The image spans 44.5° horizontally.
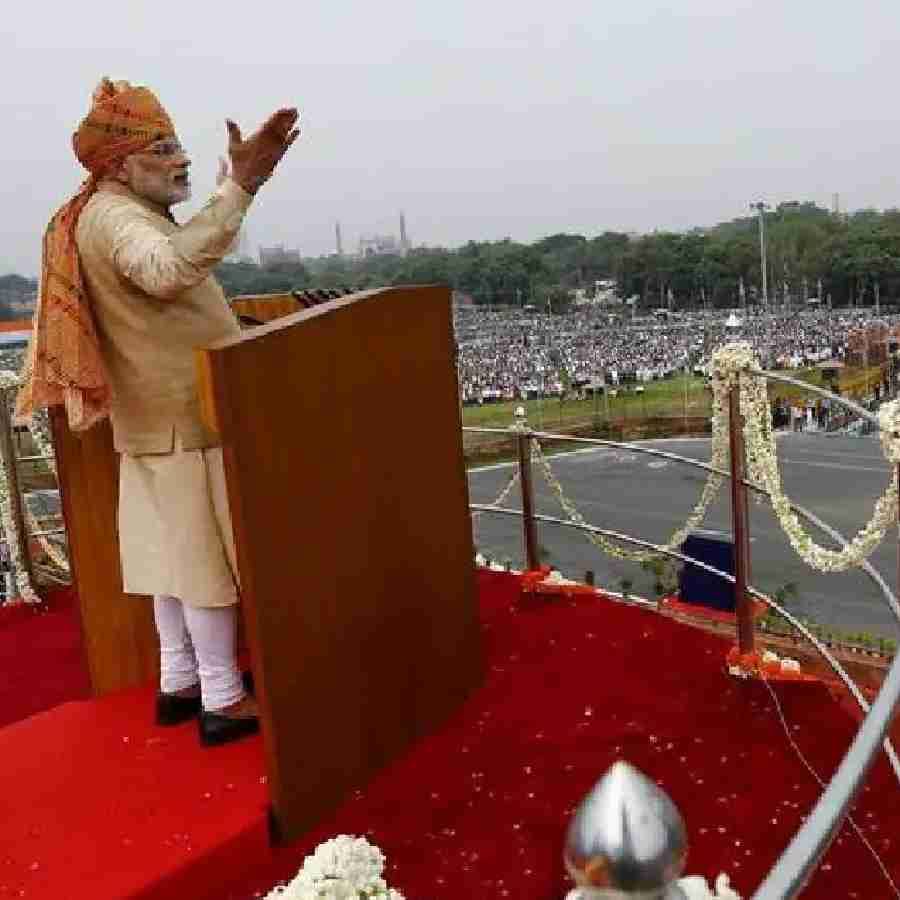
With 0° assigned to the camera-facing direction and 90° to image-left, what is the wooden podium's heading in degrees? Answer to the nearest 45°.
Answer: approximately 225°

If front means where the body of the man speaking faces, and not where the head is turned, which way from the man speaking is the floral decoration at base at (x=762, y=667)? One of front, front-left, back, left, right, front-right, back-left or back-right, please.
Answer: front

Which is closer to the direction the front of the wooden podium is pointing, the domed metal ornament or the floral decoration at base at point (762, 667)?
the floral decoration at base

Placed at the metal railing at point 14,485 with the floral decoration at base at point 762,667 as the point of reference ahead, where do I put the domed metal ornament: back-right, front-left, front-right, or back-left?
front-right

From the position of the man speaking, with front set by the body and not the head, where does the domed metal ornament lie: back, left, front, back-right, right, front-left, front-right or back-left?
right

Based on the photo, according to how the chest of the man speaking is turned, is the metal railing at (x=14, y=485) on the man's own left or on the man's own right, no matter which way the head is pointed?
on the man's own left

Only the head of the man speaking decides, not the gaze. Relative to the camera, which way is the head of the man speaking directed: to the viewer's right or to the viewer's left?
to the viewer's right

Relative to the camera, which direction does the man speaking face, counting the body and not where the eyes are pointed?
to the viewer's right
